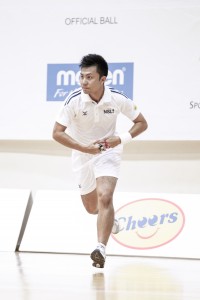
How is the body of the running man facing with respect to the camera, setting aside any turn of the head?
toward the camera

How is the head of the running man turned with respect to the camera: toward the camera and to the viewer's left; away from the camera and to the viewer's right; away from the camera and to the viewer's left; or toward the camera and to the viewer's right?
toward the camera and to the viewer's left
